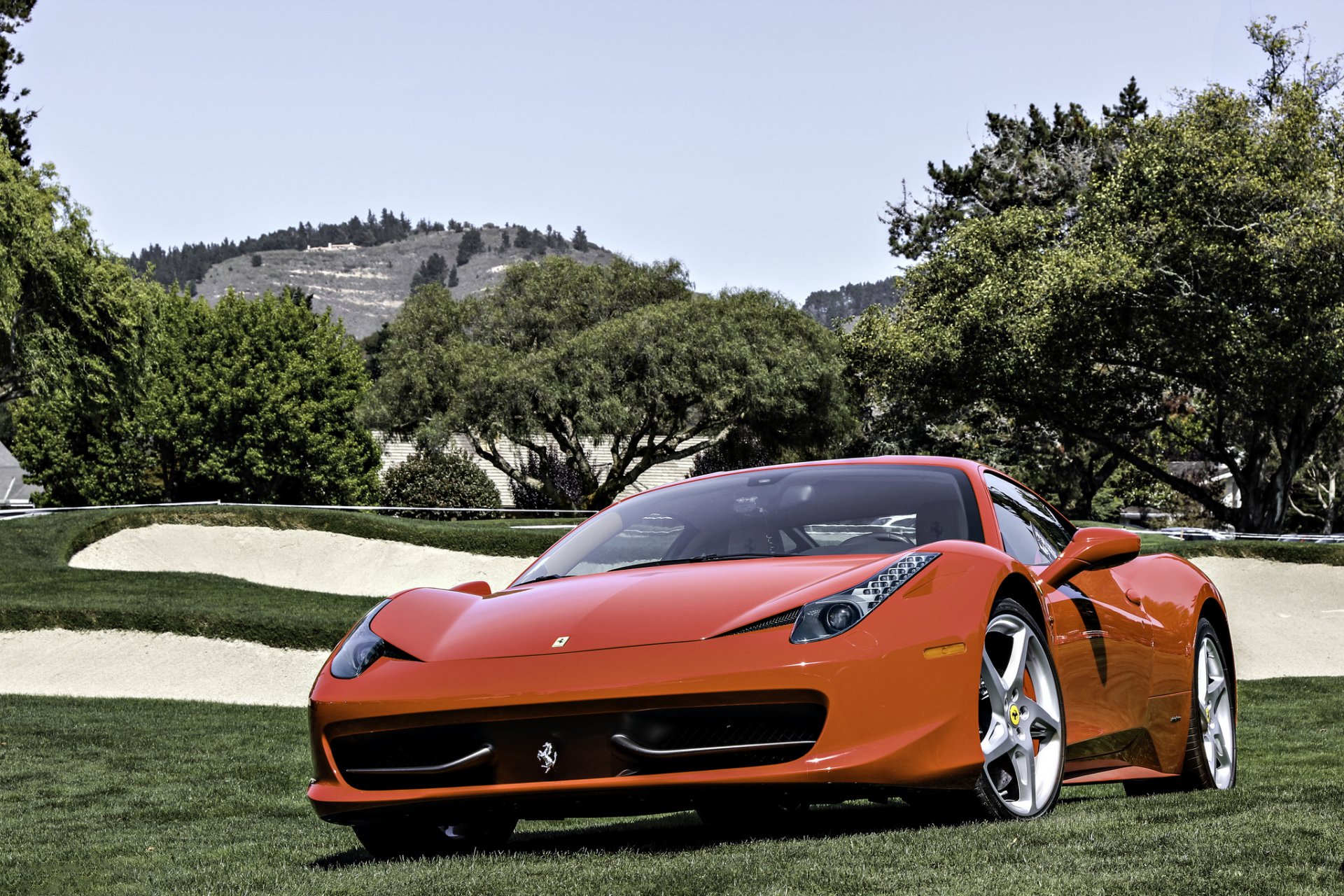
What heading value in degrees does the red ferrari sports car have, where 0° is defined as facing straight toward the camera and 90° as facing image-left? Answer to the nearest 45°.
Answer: approximately 45°

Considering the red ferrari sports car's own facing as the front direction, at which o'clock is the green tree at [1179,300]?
The green tree is roughly at 5 o'clock from the red ferrari sports car.

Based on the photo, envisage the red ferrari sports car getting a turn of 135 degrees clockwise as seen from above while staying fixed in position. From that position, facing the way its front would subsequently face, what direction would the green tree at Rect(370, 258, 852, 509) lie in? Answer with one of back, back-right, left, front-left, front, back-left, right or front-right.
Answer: front

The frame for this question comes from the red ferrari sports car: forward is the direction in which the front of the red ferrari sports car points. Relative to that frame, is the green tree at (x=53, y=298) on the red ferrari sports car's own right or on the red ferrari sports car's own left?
on the red ferrari sports car's own right

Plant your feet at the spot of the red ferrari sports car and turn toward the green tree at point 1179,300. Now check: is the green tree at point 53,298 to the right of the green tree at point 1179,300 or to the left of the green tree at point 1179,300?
left
